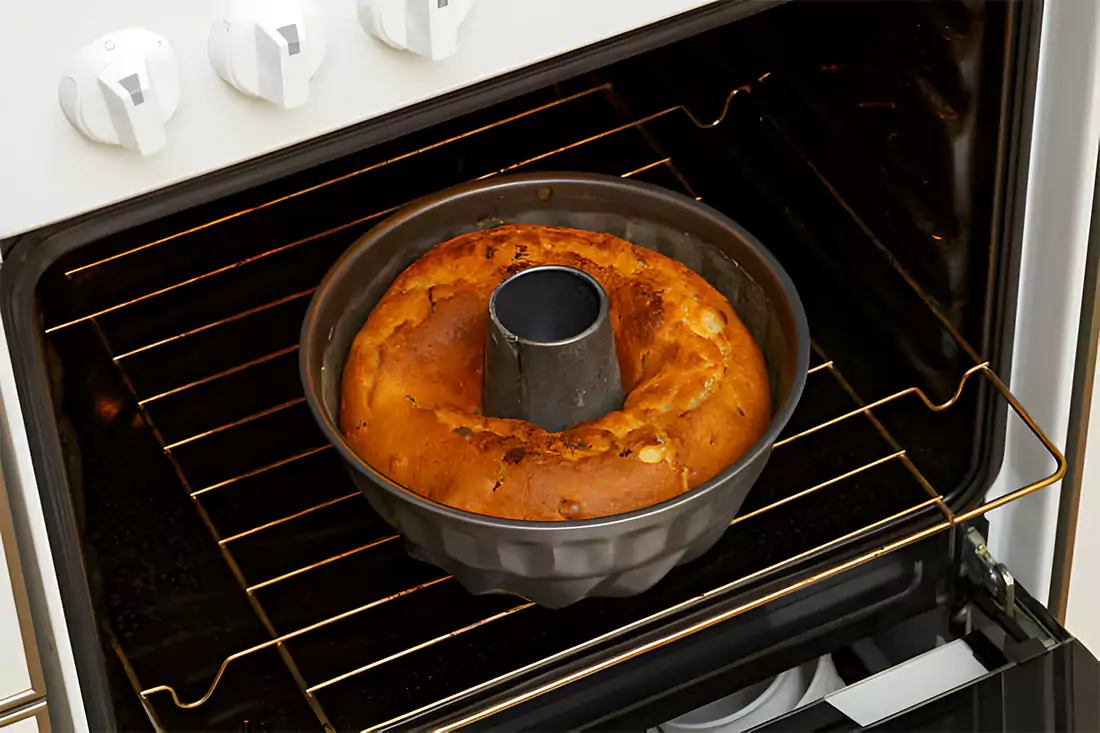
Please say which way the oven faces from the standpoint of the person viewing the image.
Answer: facing the viewer and to the right of the viewer
